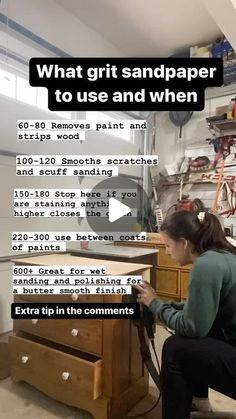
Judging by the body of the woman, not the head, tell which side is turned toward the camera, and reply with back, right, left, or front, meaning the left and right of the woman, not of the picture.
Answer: left

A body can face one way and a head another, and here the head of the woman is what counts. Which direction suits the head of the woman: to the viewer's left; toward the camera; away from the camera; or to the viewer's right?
to the viewer's left

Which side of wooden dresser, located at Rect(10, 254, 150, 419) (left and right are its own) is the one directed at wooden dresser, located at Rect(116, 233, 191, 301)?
back

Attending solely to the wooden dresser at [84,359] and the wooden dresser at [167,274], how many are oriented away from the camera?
0

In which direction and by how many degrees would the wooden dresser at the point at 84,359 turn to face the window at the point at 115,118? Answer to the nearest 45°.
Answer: approximately 135° to its right

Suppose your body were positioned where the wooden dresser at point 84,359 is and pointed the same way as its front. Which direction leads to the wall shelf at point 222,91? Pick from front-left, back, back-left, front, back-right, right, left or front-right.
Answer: back

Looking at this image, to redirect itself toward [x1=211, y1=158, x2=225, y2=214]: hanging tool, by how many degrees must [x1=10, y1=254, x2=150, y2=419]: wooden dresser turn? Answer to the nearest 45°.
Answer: approximately 180°

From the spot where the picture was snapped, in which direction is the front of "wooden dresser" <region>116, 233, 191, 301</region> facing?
facing the viewer and to the left of the viewer
